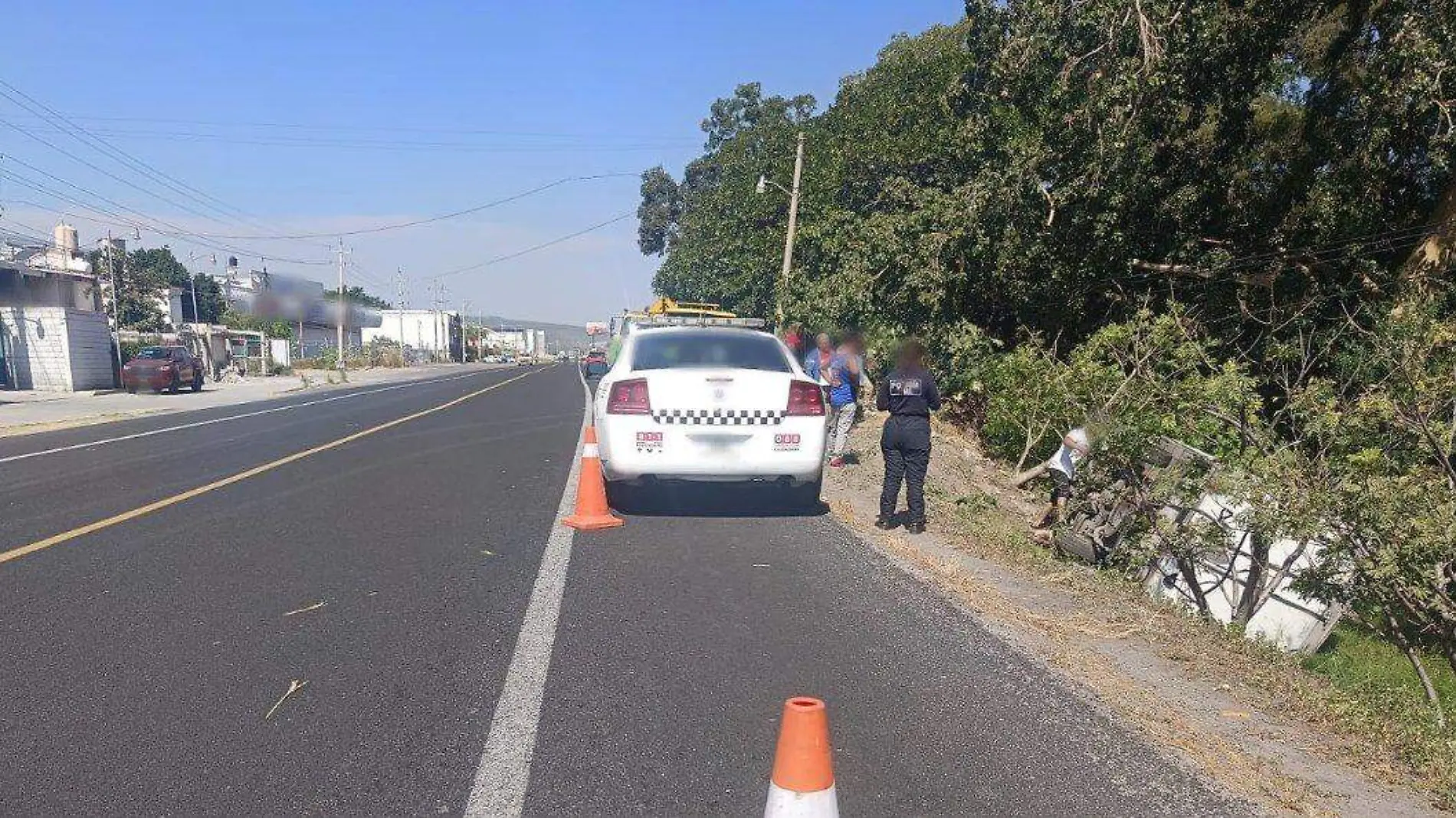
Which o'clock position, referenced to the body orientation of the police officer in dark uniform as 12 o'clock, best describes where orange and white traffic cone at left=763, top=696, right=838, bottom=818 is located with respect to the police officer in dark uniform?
The orange and white traffic cone is roughly at 6 o'clock from the police officer in dark uniform.

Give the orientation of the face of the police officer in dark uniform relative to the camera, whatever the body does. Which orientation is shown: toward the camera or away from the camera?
away from the camera

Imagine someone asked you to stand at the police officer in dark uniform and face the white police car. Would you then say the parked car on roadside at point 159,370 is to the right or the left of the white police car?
right

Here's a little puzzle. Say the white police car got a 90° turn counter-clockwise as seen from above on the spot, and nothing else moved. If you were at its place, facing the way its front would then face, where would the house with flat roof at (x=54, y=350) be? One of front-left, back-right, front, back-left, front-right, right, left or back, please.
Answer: front-right

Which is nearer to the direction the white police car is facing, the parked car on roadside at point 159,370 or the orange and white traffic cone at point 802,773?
the parked car on roadside

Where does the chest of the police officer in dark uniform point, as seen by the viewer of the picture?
away from the camera

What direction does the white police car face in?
away from the camera

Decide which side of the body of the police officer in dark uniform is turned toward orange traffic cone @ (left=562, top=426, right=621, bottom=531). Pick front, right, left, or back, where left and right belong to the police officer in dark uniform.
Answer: left

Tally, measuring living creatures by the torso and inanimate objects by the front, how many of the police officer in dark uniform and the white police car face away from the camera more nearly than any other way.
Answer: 2
